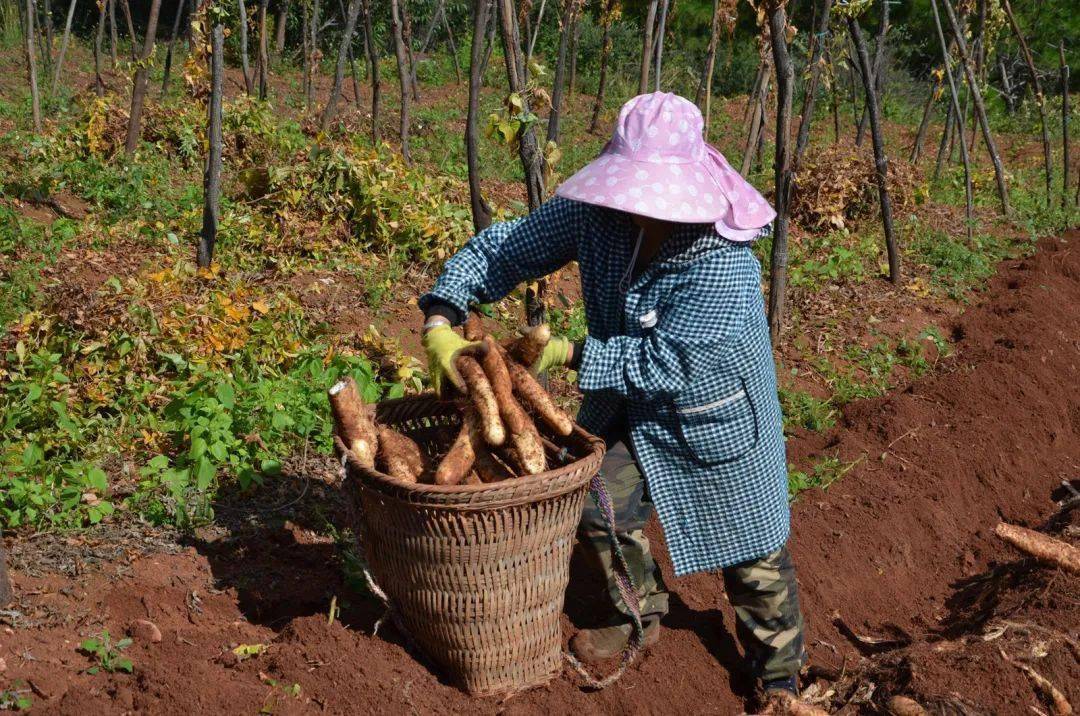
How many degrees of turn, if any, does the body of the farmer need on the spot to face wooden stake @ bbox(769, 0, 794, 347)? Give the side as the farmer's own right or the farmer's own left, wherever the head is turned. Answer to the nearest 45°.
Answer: approximately 135° to the farmer's own right

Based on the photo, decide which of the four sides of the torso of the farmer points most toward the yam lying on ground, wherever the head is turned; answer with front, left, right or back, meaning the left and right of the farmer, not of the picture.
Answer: back

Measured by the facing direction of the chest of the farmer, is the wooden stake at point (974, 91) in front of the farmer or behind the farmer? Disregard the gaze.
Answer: behind

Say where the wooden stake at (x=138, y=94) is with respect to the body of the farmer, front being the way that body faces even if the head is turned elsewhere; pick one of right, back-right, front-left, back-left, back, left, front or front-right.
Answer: right

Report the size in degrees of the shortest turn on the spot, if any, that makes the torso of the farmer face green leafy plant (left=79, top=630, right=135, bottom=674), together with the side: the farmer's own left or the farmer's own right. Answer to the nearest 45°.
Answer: approximately 45° to the farmer's own right

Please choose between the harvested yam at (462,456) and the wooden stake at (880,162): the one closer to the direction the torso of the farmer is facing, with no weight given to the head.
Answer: the harvested yam

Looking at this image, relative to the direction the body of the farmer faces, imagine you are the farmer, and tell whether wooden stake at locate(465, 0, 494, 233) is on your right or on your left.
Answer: on your right

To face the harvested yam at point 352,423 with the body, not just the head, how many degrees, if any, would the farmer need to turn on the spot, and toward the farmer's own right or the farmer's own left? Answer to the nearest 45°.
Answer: approximately 45° to the farmer's own right

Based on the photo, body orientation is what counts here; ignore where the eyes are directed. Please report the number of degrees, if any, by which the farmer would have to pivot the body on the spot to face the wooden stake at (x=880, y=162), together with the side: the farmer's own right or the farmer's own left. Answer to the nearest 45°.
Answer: approximately 135° to the farmer's own right
